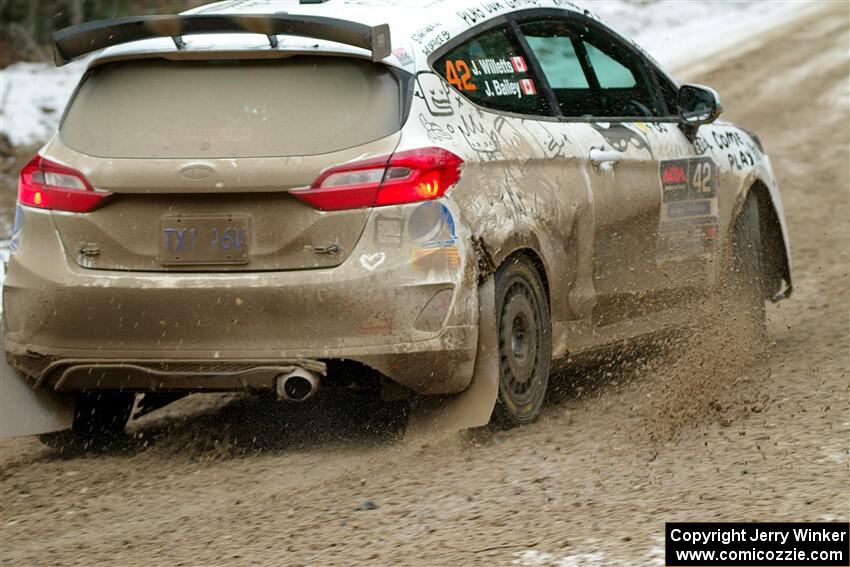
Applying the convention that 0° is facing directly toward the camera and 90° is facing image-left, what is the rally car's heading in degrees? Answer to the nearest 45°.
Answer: approximately 225°
